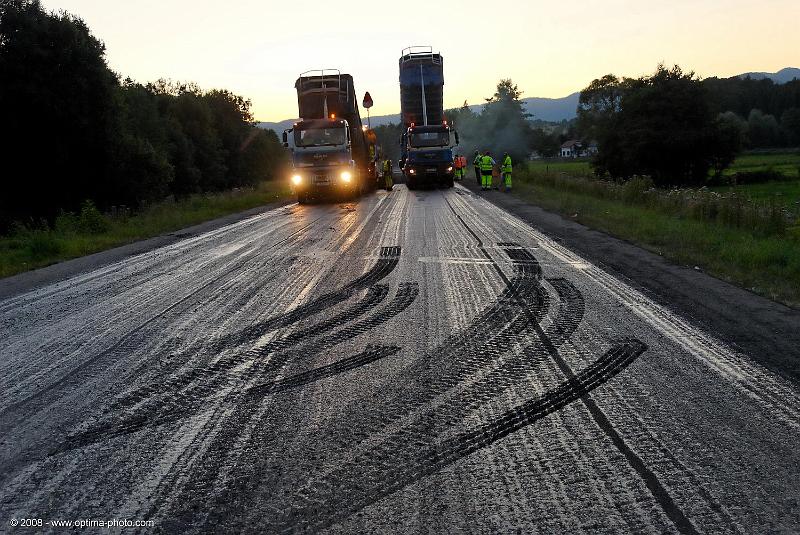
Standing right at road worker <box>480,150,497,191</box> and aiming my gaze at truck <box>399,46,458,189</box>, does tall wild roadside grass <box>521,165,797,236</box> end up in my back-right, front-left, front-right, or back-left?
back-left

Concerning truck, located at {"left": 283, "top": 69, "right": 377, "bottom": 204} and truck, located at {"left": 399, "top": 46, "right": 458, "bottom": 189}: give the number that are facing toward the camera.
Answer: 2

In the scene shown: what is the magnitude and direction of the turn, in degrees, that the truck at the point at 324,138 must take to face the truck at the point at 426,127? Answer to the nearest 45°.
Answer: approximately 135° to its left

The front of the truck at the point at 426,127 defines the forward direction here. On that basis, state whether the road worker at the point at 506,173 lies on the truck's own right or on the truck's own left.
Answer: on the truck's own left

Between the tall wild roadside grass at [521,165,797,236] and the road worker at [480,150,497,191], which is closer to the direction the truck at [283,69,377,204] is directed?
the tall wild roadside grass

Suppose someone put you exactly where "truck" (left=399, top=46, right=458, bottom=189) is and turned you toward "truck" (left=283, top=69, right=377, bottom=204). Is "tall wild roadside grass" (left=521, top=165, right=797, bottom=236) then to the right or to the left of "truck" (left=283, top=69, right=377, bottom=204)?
left

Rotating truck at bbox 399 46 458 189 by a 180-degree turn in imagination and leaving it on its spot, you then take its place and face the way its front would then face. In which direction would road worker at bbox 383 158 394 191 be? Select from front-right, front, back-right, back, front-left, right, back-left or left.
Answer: back-left

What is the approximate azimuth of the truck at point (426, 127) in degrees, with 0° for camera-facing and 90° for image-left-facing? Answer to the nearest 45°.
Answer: approximately 0°

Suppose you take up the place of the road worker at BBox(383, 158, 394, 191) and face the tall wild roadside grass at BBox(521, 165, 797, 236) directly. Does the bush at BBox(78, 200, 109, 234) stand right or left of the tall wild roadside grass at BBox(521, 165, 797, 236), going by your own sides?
right

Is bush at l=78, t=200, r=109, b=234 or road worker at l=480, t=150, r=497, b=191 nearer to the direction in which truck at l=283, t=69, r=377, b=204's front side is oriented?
the bush
